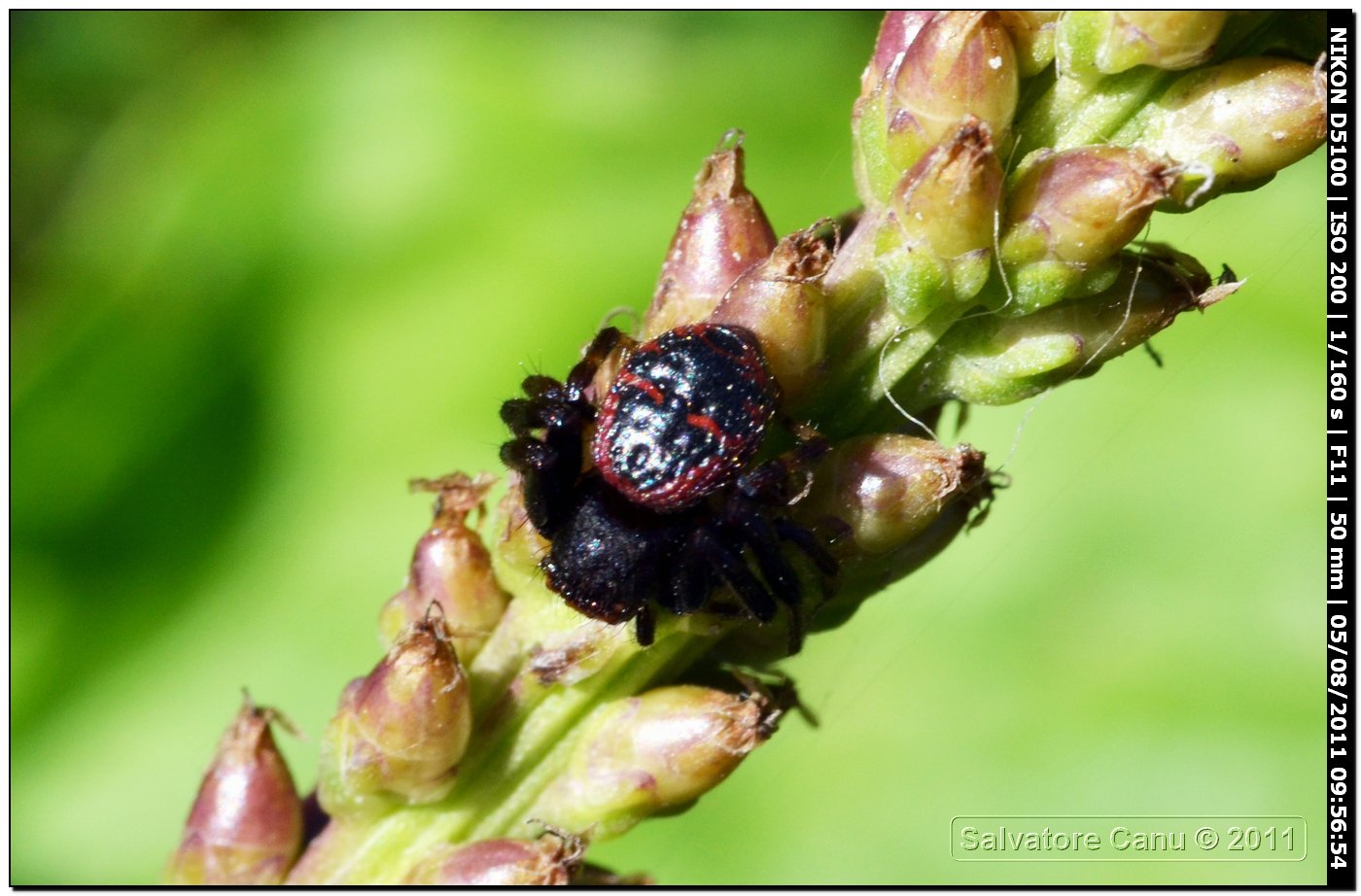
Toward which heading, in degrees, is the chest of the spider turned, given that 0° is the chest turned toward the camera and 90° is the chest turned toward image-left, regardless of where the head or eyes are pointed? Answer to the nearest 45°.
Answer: approximately 45°
